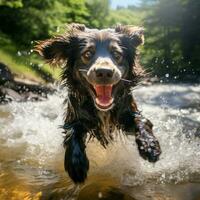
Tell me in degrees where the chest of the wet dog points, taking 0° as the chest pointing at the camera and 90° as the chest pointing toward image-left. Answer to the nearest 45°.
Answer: approximately 0°
